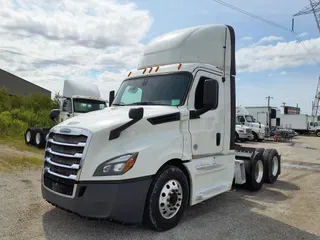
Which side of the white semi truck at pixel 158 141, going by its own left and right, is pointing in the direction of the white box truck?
back

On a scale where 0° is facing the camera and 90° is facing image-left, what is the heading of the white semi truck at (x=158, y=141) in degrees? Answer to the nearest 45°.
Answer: approximately 45°

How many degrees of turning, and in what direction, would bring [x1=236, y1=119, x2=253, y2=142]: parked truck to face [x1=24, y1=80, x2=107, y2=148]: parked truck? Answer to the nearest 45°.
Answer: approximately 90° to its right

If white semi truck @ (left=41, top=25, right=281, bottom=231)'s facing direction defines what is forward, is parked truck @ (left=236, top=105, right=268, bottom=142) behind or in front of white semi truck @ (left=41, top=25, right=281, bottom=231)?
behind

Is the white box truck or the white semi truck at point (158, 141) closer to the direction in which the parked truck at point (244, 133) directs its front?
the white semi truck

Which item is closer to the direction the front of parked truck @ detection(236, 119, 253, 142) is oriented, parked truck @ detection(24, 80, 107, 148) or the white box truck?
the parked truck

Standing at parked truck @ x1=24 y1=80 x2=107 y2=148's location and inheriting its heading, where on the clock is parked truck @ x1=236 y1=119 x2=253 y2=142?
parked truck @ x1=236 y1=119 x2=253 y2=142 is roughly at 10 o'clock from parked truck @ x1=24 y1=80 x2=107 y2=148.

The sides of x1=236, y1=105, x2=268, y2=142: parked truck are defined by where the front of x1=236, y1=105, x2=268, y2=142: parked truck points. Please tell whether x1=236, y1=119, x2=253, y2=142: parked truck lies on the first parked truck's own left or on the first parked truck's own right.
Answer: on the first parked truck's own right

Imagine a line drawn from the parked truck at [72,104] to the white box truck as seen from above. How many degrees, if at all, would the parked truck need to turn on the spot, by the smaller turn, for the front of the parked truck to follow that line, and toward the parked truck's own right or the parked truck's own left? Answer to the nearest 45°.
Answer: approximately 90° to the parked truck's own left

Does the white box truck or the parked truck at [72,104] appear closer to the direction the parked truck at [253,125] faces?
the parked truck
